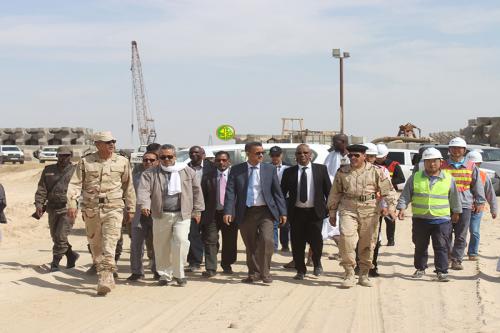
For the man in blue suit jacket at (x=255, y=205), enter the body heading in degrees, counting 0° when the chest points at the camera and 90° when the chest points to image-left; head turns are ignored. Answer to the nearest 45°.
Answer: approximately 0°

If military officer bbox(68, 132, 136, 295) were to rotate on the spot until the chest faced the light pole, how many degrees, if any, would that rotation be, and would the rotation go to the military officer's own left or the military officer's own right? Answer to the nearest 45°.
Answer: approximately 135° to the military officer's own left

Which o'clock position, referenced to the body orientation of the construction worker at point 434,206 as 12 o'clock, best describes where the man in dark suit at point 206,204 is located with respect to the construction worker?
The man in dark suit is roughly at 3 o'clock from the construction worker.

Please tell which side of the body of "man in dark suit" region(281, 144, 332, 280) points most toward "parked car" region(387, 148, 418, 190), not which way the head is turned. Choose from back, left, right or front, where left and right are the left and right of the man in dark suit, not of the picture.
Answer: back
